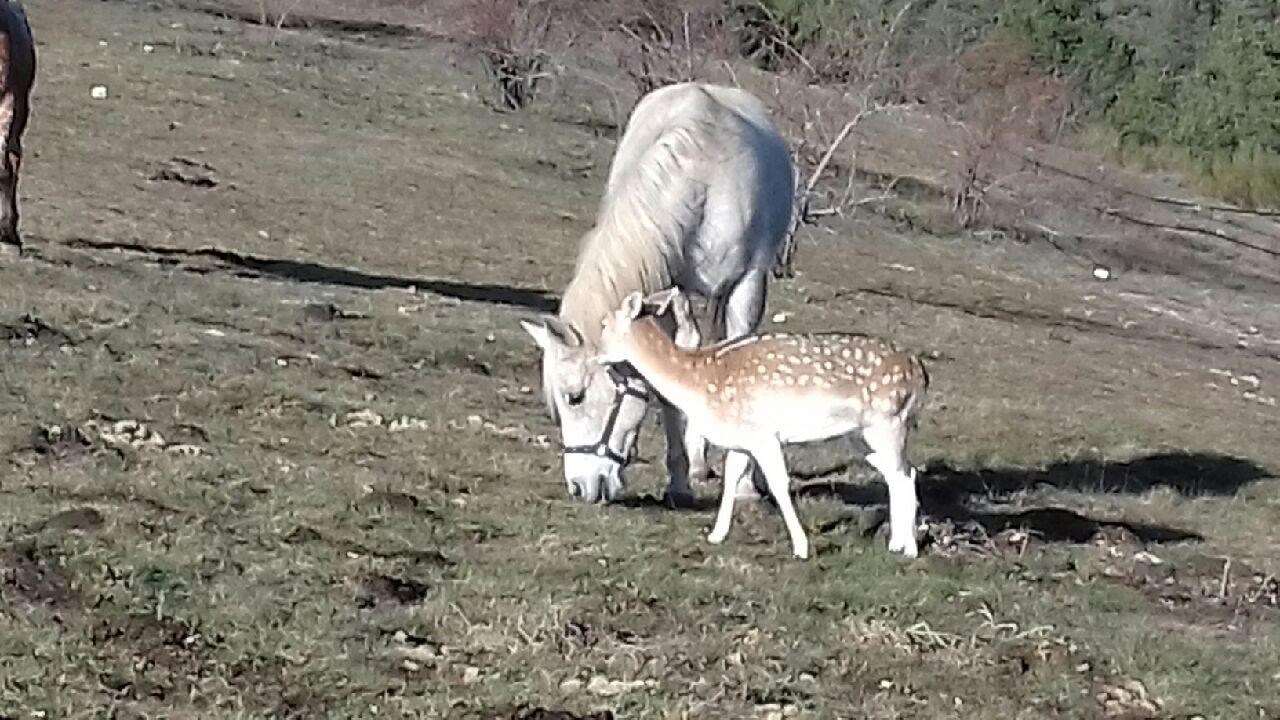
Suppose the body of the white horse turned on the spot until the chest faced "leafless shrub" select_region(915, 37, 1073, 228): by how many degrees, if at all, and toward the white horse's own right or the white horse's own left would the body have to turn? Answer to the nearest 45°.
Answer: approximately 135° to the white horse's own right

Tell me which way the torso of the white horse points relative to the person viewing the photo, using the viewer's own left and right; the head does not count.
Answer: facing the viewer and to the left of the viewer

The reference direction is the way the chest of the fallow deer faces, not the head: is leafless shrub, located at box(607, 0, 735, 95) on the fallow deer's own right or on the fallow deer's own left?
on the fallow deer's own right

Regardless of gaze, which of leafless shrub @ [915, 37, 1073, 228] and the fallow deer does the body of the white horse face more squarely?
the fallow deer

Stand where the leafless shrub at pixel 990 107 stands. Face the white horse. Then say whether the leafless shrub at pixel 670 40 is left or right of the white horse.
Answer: right

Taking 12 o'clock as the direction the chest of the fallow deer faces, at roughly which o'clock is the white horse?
The white horse is roughly at 2 o'clock from the fallow deer.

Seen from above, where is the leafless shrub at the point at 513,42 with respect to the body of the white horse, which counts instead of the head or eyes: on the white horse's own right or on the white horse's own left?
on the white horse's own right

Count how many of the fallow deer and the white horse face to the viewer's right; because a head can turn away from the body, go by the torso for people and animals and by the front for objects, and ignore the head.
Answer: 0

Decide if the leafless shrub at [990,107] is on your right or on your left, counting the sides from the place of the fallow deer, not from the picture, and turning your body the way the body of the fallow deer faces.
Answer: on your right

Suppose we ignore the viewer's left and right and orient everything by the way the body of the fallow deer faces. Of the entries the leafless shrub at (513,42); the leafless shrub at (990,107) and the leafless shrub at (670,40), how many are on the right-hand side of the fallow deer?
3

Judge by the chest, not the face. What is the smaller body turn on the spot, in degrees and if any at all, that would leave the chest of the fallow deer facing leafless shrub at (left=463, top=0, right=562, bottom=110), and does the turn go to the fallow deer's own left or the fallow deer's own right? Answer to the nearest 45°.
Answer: approximately 90° to the fallow deer's own right

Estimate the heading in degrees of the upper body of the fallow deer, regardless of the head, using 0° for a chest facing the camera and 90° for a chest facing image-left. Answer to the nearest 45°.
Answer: approximately 90°
